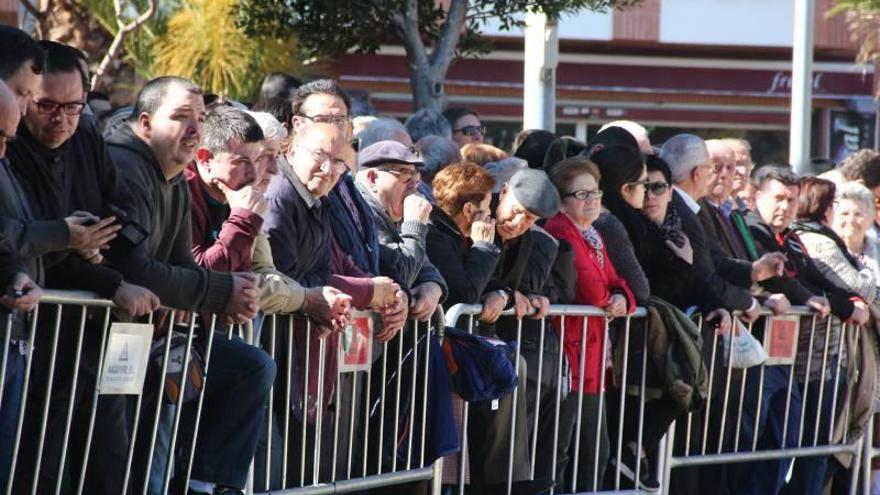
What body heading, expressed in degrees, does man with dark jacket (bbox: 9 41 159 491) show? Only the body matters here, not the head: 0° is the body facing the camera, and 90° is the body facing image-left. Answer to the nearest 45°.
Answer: approximately 315°

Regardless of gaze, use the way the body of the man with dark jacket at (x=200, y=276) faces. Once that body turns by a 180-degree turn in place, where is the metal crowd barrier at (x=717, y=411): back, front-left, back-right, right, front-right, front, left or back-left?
right

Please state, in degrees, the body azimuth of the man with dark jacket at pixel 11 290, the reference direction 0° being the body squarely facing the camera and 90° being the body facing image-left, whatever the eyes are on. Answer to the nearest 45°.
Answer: approximately 315°

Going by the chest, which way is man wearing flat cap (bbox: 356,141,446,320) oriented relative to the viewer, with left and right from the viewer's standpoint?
facing the viewer and to the right of the viewer

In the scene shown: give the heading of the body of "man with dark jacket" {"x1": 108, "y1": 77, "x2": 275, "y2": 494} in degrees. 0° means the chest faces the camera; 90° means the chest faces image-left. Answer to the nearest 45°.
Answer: approximately 315°

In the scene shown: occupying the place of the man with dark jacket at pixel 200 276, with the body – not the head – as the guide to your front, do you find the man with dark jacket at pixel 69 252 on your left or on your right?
on your right

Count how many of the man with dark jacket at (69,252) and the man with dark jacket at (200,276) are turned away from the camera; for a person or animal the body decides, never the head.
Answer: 0

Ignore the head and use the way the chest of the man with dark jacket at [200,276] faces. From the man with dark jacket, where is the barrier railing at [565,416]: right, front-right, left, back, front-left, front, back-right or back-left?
left
